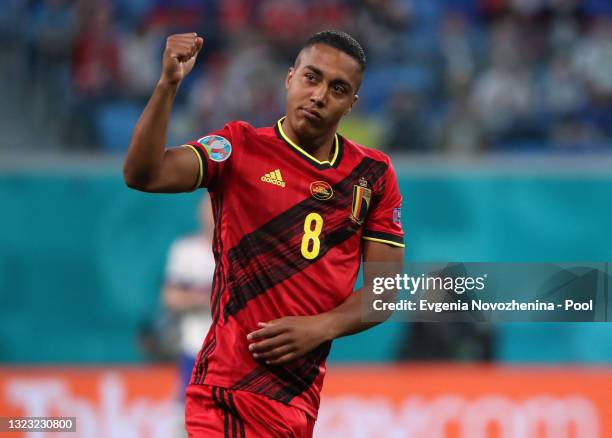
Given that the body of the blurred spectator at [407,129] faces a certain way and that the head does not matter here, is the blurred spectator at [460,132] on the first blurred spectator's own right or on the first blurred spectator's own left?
on the first blurred spectator's own left

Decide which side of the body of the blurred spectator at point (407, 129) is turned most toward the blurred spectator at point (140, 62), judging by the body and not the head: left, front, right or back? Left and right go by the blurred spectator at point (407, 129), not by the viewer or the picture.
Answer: right

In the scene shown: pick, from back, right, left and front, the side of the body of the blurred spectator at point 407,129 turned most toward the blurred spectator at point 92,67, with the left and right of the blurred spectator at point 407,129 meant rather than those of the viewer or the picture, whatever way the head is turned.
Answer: right

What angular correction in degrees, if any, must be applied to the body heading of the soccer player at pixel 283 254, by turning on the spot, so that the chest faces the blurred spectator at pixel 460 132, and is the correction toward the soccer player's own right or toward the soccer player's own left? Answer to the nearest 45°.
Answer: approximately 135° to the soccer player's own left

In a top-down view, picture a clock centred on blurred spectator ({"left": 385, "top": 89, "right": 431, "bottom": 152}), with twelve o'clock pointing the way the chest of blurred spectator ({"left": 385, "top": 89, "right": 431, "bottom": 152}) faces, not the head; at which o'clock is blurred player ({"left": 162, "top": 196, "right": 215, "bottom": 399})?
blurred player ({"left": 162, "top": 196, "right": 215, "bottom": 399}) is roughly at 1 o'clock from blurred spectator ({"left": 385, "top": 89, "right": 431, "bottom": 152}).

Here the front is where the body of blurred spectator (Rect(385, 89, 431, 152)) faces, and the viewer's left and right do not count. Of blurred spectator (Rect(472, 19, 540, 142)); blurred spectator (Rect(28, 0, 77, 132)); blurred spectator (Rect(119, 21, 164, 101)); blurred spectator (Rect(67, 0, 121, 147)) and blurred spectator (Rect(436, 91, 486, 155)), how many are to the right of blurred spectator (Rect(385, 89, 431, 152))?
3

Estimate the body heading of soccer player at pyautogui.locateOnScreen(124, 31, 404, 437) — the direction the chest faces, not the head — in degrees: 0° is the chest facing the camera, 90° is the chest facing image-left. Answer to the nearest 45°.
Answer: approximately 315°

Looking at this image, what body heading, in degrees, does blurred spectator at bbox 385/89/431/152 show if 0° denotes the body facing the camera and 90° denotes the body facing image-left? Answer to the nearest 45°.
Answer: approximately 0°

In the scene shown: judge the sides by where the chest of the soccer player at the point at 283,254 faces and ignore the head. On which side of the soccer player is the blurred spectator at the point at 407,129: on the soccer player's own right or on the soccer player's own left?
on the soccer player's own left

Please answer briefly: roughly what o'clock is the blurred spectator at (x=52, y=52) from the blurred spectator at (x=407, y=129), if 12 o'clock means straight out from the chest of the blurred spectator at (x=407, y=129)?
the blurred spectator at (x=52, y=52) is roughly at 3 o'clock from the blurred spectator at (x=407, y=129).

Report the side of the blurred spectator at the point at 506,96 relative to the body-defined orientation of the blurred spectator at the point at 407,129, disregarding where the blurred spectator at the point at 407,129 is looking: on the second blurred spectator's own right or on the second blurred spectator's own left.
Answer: on the second blurred spectator's own left
